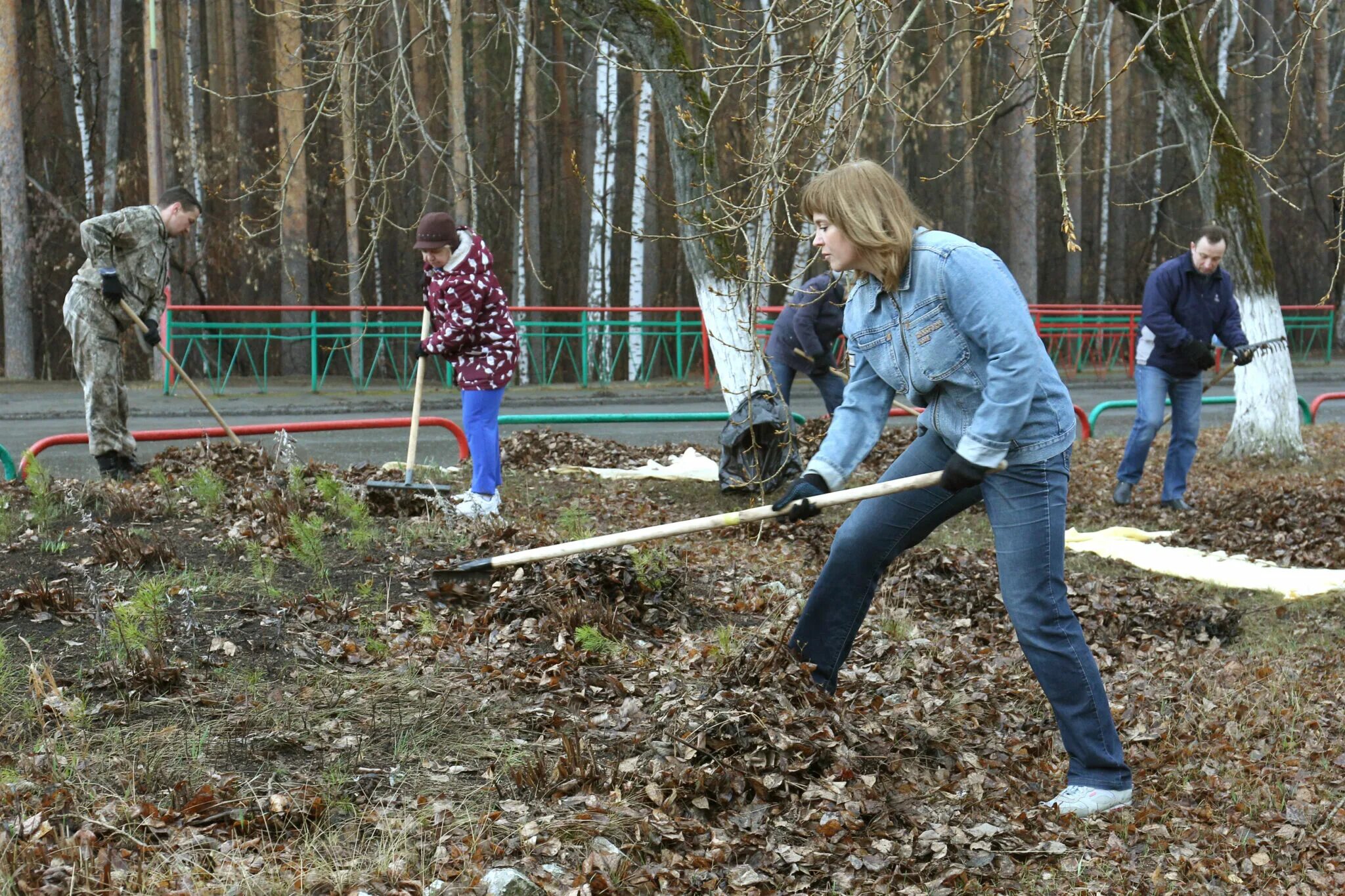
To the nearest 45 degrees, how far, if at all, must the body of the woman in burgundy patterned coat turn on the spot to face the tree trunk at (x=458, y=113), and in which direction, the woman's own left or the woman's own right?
approximately 90° to the woman's own right

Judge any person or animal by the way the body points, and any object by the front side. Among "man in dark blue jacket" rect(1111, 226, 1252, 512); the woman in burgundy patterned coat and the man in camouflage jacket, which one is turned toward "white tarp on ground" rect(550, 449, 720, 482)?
the man in camouflage jacket

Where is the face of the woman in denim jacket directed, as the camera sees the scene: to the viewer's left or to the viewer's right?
to the viewer's left

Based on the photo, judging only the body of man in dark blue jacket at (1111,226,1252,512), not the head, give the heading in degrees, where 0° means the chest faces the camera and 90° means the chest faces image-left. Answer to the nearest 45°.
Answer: approximately 315°

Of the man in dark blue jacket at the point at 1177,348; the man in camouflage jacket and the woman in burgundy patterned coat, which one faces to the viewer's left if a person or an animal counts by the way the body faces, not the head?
the woman in burgundy patterned coat

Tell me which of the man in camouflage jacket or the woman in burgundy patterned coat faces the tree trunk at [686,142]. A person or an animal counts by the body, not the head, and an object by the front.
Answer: the man in camouflage jacket

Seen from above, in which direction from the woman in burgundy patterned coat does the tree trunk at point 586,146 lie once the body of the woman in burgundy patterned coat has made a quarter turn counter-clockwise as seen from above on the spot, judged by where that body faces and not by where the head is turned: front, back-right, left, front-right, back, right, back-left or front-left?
back

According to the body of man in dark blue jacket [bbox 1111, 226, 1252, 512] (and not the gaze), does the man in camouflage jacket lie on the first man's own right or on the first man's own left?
on the first man's own right

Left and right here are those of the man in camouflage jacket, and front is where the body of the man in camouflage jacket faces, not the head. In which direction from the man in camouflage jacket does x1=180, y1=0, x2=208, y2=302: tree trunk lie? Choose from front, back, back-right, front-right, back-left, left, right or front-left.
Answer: left

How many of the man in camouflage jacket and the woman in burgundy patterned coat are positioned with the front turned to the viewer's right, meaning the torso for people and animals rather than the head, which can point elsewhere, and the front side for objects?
1

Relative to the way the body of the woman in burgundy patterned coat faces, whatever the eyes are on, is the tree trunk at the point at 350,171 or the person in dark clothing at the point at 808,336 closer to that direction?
the tree trunk

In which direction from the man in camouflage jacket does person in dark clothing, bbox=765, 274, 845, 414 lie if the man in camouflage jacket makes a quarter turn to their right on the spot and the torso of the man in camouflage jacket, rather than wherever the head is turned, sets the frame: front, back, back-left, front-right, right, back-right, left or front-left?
left

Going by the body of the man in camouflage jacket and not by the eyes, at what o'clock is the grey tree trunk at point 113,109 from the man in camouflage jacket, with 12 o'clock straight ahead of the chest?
The grey tree trunk is roughly at 9 o'clock from the man in camouflage jacket.

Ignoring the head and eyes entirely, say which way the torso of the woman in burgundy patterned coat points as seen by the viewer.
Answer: to the viewer's left

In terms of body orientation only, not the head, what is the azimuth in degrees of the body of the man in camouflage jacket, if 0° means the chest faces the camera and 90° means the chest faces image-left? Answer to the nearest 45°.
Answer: approximately 270°

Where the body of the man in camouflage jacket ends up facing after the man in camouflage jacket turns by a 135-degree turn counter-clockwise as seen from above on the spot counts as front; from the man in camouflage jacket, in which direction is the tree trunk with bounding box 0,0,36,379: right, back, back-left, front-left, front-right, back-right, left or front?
front-right

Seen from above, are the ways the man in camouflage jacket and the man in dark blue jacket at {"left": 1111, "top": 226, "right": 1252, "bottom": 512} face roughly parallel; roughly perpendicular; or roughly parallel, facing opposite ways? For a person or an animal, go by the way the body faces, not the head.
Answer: roughly perpendicular

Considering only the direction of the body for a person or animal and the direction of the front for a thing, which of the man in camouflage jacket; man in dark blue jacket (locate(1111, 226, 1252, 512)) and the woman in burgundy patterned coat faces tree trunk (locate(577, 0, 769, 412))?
the man in camouflage jacket

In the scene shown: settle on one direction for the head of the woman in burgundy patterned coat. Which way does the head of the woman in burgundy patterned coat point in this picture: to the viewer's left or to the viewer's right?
to the viewer's left
